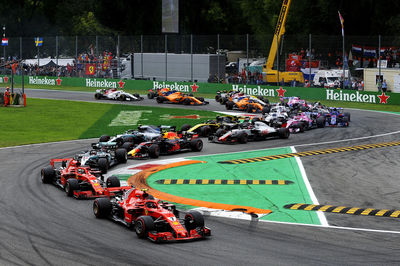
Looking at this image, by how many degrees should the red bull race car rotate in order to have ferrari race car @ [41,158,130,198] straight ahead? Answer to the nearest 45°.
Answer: approximately 45° to its left

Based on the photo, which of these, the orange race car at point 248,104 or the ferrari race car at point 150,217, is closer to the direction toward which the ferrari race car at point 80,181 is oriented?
the ferrari race car

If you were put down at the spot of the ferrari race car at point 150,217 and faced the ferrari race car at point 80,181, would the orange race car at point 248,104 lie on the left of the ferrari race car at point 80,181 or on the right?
right

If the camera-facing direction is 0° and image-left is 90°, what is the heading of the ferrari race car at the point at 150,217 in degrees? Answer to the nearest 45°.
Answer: approximately 315°

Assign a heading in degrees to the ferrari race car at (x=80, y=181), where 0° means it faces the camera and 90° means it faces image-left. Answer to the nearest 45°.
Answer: approximately 315°

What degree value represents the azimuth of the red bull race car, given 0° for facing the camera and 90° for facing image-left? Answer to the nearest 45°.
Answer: approximately 45°

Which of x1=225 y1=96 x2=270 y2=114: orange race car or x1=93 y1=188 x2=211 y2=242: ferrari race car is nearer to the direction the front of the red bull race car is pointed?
the ferrari race car
